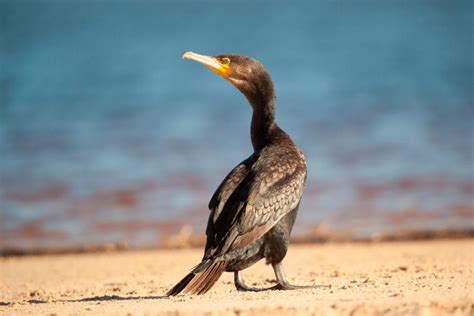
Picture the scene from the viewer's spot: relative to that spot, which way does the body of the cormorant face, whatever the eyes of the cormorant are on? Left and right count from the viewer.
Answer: facing away from the viewer and to the right of the viewer
